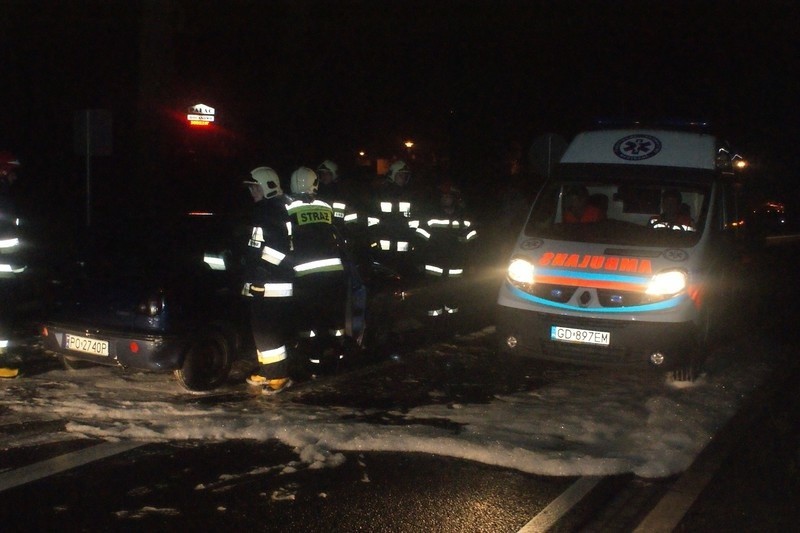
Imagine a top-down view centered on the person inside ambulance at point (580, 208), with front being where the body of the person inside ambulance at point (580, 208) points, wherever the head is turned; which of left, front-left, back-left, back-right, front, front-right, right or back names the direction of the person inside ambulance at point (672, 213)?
back-left

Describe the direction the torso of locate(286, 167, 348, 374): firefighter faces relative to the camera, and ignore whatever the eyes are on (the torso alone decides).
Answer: away from the camera

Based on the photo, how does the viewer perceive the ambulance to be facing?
facing the viewer and to the left of the viewer

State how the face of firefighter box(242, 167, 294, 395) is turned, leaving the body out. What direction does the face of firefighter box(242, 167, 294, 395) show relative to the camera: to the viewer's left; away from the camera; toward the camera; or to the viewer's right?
to the viewer's left

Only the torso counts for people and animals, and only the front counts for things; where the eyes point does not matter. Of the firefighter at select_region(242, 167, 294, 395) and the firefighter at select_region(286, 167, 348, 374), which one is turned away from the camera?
the firefighter at select_region(286, 167, 348, 374)

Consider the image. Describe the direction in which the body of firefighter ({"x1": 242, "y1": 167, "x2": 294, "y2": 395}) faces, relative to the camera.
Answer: to the viewer's left

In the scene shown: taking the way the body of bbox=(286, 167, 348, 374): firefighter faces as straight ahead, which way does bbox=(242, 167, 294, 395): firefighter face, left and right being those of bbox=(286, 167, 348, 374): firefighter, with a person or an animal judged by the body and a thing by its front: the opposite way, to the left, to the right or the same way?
to the left

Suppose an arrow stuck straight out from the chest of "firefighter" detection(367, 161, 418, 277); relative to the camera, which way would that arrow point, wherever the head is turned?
toward the camera

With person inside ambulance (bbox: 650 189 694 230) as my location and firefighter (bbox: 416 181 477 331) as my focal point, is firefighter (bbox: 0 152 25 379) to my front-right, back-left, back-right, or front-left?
front-left

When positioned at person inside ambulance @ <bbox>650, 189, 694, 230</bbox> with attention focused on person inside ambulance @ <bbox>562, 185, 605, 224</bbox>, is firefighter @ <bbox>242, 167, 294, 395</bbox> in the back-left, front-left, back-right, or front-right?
front-left

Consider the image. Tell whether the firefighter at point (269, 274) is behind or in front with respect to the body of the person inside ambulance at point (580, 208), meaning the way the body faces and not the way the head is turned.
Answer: in front

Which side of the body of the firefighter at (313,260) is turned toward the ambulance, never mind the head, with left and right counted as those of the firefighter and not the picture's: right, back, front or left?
right
